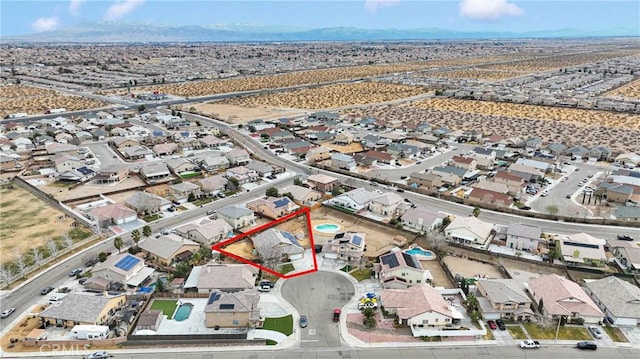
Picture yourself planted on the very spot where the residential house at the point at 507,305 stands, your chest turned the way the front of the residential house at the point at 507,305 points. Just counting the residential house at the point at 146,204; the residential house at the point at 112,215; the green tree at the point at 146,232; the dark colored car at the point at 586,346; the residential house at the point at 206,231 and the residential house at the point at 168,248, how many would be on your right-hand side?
5

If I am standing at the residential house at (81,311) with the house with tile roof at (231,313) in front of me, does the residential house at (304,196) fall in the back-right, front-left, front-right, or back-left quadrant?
front-left

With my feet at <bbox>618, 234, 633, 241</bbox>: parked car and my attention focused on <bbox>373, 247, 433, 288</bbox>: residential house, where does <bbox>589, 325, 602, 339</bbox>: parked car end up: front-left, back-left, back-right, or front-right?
front-left

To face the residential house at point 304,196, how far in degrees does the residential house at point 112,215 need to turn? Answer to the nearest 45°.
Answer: approximately 45° to its left

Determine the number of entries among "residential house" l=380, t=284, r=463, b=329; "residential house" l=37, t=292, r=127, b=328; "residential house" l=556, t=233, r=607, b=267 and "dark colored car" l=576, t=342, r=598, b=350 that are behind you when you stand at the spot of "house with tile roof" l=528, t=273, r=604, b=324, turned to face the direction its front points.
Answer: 1

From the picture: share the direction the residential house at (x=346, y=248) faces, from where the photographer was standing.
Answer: facing the viewer

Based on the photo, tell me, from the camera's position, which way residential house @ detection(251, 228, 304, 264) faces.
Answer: facing the viewer and to the right of the viewer

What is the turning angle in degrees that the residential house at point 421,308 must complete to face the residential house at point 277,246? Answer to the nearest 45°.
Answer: approximately 45° to its right

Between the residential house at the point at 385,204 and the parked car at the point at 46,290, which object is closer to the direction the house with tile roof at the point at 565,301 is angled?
the parked car

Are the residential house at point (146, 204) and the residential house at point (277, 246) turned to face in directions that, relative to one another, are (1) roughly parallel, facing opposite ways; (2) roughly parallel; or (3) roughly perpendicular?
roughly parallel

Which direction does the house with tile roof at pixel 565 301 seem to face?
toward the camera
